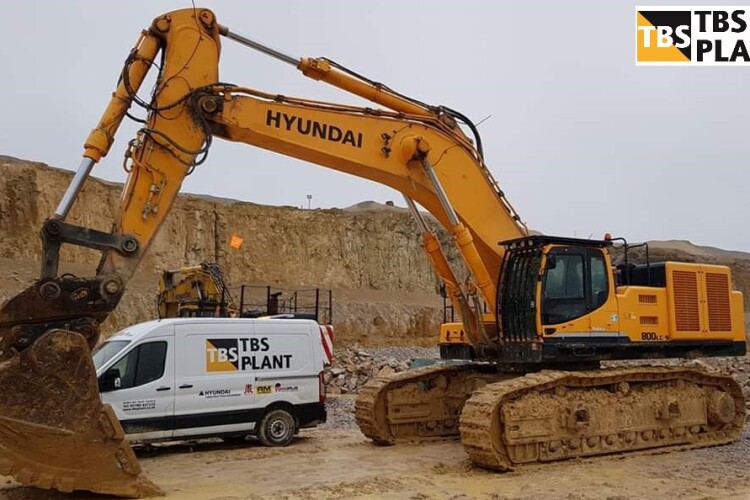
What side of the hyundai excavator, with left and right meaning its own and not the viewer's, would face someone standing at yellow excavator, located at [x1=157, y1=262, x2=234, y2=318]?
right

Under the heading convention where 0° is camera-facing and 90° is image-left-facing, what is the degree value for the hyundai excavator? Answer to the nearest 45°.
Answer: approximately 45°
